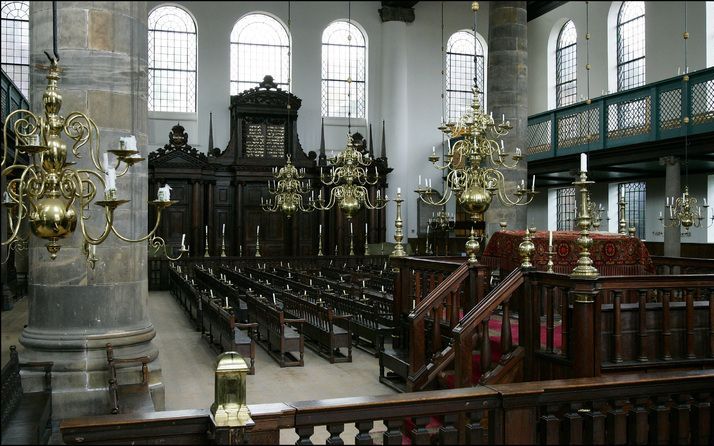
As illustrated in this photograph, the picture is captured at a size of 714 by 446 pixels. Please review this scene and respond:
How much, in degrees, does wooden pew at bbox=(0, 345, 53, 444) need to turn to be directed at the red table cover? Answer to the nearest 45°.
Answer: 0° — it already faces it

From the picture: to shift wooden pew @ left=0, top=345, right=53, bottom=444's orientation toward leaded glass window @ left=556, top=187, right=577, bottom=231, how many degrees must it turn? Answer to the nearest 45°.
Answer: approximately 45° to its left

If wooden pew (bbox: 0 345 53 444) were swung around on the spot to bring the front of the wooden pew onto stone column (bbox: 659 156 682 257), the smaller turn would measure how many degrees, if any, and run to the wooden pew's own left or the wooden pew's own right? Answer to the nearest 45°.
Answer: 0° — it already faces it

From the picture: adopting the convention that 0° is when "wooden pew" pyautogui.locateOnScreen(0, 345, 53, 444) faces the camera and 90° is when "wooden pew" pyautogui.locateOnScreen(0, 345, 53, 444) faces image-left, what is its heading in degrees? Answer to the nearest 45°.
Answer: approximately 270°

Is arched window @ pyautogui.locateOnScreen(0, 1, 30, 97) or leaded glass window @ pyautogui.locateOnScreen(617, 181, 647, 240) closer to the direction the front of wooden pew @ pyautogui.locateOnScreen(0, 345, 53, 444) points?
the leaded glass window

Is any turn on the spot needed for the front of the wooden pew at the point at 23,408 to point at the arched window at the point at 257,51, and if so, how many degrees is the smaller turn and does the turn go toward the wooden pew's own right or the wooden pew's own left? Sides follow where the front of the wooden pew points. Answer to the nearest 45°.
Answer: approximately 45° to the wooden pew's own left
